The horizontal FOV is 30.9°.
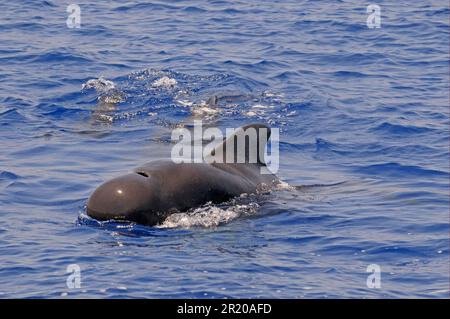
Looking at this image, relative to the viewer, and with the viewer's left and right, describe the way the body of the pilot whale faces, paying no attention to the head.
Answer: facing the viewer and to the left of the viewer
